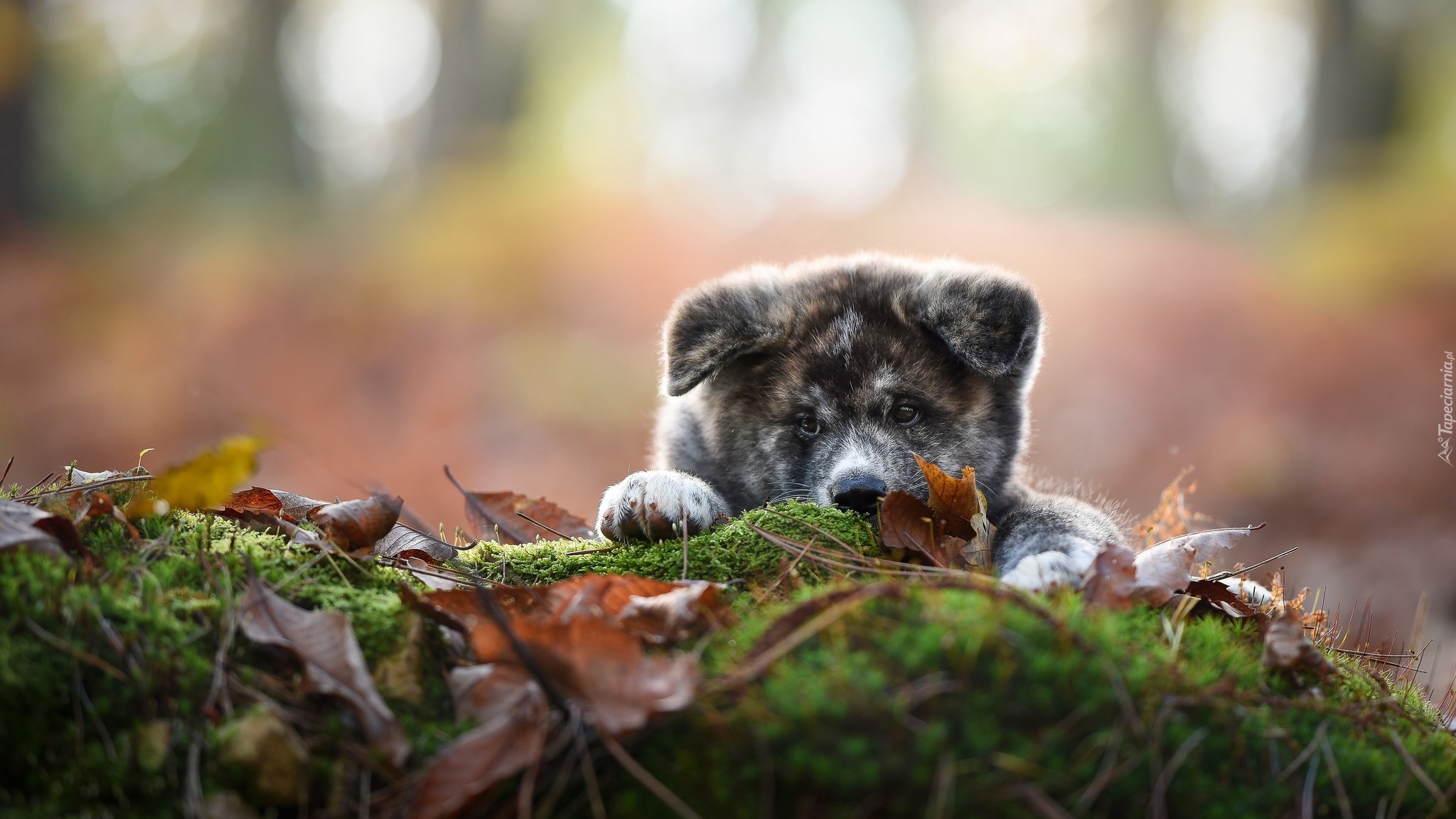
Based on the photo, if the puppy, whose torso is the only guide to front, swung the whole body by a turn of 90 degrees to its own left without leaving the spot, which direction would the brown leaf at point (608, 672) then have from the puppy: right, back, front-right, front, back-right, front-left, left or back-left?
right

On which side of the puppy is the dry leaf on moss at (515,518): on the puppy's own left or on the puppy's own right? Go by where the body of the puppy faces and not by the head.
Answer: on the puppy's own right

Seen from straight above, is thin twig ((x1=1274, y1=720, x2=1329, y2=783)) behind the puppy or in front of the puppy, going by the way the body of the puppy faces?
in front

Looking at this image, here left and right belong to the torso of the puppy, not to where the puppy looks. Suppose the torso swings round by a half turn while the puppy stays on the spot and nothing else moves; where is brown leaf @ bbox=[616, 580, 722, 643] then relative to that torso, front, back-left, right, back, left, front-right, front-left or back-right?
back

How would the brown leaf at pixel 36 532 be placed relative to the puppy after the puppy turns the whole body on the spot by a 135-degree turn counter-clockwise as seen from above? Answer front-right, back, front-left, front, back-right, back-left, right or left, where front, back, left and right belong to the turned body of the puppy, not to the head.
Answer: back

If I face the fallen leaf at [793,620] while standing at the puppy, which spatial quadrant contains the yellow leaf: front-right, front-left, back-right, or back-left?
front-right

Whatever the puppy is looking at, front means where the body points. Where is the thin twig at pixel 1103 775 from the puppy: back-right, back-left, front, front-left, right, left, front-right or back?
front

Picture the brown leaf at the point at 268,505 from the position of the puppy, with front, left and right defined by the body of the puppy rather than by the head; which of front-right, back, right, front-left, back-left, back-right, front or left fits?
front-right

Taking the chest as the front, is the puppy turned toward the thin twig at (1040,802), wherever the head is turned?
yes

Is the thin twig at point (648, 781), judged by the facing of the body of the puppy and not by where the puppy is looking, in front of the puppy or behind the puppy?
in front

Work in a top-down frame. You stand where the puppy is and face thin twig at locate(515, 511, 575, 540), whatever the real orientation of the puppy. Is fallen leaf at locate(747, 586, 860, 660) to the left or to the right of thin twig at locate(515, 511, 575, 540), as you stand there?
left

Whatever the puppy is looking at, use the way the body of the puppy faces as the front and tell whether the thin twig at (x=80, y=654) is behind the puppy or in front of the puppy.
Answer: in front

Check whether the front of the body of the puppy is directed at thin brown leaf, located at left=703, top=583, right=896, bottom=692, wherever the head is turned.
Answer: yes

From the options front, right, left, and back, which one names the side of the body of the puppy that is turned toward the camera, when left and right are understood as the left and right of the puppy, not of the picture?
front

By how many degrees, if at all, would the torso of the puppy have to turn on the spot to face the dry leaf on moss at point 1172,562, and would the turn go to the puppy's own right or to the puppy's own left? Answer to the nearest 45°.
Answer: approximately 45° to the puppy's own left

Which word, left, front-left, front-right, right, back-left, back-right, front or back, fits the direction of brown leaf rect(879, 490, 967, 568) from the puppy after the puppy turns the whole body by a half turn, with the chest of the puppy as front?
back

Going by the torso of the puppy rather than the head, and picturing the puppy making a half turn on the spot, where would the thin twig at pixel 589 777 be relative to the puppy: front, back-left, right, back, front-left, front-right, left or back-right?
back
